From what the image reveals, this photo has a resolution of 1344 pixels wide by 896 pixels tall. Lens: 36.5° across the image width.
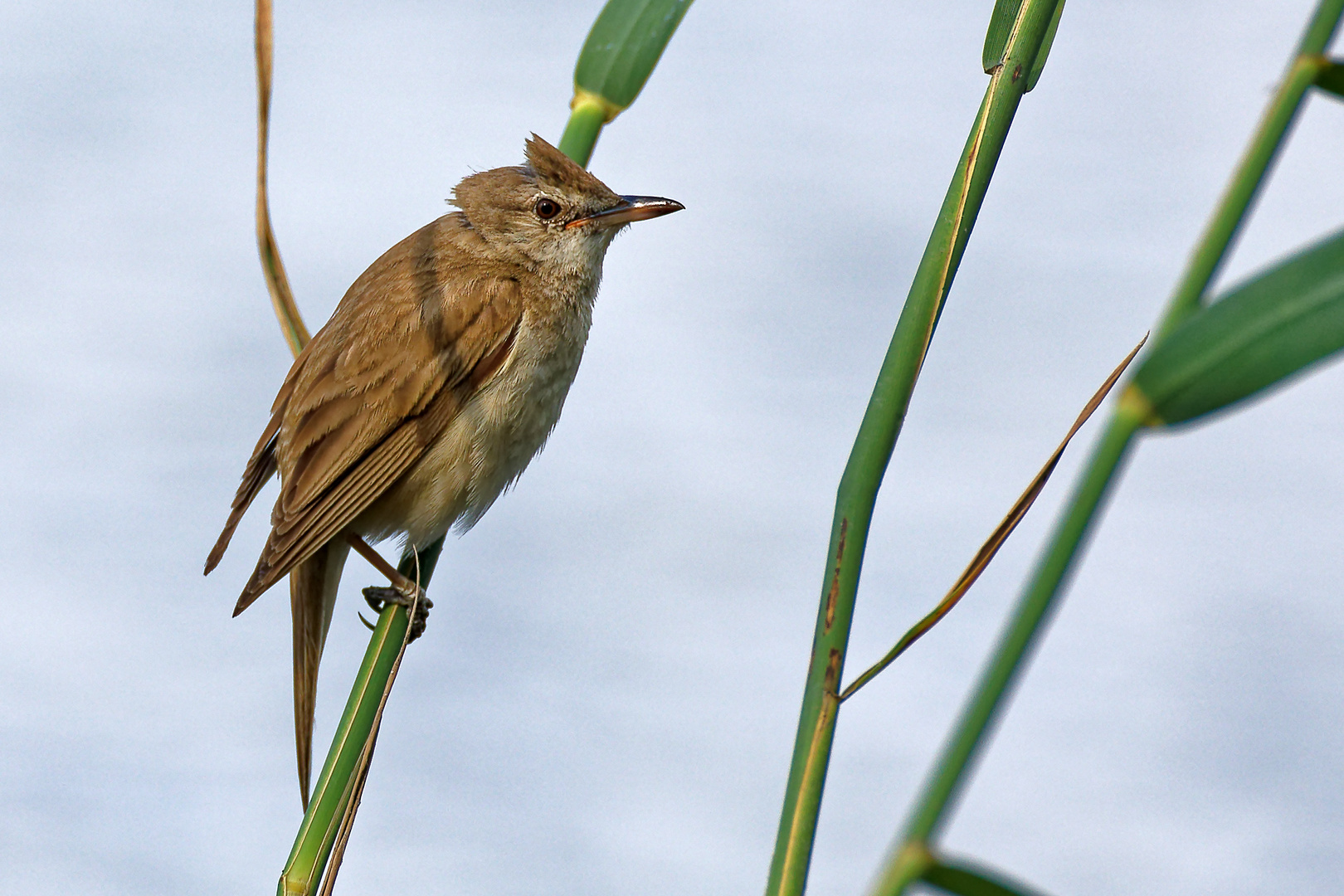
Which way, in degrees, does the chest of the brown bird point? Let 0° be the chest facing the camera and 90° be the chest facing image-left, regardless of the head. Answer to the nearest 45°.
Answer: approximately 270°

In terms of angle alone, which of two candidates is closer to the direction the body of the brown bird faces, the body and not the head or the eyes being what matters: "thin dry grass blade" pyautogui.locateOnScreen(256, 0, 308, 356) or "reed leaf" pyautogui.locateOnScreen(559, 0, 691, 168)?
the reed leaf
